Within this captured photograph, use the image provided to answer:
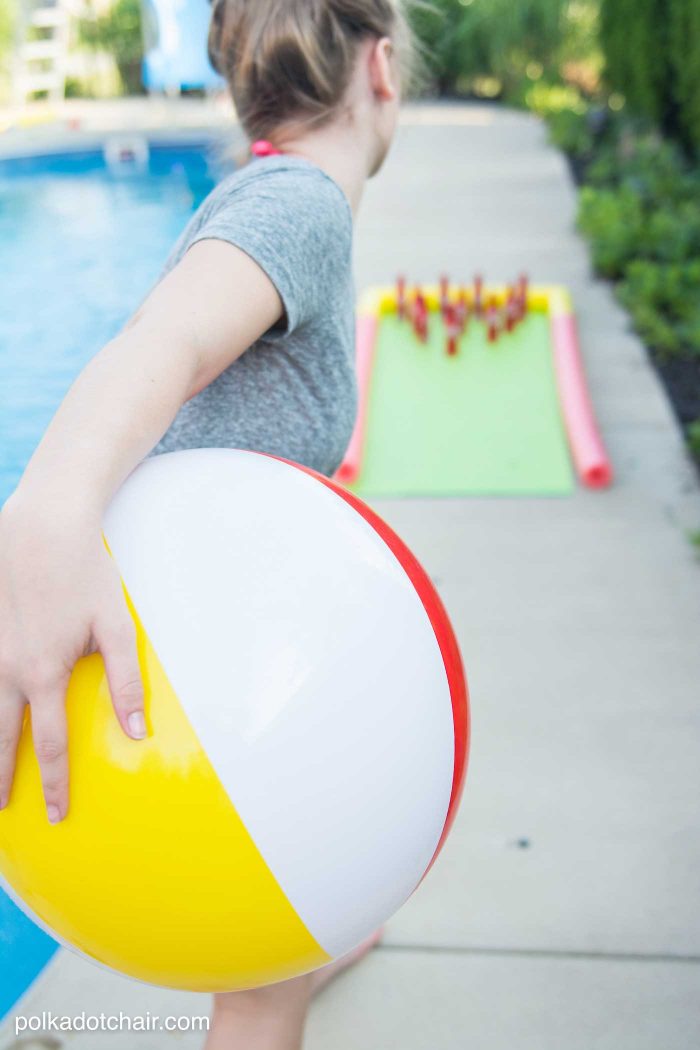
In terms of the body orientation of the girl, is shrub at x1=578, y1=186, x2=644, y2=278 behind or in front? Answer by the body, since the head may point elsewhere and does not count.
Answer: in front

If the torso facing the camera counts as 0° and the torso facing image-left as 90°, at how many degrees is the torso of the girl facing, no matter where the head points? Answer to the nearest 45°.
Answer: approximately 225°

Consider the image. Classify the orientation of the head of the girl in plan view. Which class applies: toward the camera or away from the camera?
away from the camera

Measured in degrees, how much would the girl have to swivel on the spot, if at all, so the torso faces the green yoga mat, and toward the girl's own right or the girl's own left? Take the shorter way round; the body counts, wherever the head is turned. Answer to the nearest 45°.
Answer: approximately 45° to the girl's own left

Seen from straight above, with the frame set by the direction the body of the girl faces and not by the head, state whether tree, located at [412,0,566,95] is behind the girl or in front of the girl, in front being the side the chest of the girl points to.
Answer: in front

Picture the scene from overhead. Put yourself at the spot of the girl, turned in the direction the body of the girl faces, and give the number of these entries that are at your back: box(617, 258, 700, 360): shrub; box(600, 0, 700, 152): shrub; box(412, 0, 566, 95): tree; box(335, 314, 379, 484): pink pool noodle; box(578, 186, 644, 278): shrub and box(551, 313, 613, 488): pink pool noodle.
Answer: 0

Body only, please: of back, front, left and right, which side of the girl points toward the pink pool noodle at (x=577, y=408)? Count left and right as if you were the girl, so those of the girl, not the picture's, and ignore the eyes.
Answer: front

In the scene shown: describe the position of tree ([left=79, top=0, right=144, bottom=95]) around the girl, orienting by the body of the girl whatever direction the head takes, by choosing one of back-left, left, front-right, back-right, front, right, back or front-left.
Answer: front-left

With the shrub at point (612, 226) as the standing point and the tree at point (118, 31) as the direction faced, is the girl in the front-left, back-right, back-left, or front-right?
back-left

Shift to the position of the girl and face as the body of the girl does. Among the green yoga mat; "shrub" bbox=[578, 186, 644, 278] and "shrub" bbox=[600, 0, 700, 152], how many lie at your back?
0

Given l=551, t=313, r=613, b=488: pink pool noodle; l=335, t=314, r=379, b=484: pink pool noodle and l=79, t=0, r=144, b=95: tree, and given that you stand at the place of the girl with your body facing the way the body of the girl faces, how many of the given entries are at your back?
0

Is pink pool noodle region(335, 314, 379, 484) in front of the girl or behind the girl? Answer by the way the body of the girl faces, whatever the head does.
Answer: in front
